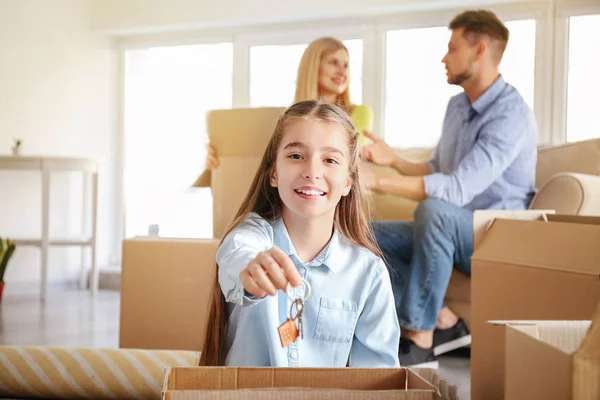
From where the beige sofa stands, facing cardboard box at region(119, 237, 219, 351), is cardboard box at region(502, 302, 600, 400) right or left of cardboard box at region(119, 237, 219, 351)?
left

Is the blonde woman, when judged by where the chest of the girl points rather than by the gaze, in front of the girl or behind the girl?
behind

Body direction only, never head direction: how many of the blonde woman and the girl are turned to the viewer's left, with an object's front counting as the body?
0

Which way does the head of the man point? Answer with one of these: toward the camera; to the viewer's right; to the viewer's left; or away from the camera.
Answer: to the viewer's left

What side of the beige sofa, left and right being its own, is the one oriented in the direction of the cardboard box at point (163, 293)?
front

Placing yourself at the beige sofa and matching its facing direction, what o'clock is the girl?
The girl is roughly at 11 o'clock from the beige sofa.

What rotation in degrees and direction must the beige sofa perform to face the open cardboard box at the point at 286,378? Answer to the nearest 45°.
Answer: approximately 45° to its left

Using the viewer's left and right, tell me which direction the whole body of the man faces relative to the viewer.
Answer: facing to the left of the viewer

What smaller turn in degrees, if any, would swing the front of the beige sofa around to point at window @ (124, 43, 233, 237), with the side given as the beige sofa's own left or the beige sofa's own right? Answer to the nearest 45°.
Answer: approximately 90° to the beige sofa's own right

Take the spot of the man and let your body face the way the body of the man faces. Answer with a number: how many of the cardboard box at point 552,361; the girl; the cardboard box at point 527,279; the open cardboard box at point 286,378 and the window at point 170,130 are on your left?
4

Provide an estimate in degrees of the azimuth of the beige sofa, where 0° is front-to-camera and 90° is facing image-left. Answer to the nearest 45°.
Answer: approximately 45°

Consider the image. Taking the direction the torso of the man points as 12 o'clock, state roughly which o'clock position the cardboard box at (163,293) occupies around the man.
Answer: The cardboard box is roughly at 11 o'clock from the man.
